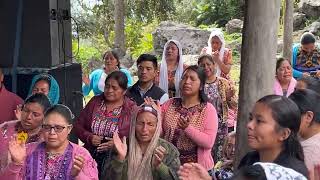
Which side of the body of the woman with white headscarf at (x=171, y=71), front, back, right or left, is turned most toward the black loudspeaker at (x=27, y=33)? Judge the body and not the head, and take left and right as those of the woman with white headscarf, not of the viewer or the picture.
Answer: right

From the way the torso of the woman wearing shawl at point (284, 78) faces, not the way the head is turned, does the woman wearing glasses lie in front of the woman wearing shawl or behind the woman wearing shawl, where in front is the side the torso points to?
in front

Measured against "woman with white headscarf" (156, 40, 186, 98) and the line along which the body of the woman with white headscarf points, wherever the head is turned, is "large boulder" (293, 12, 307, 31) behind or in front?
behind

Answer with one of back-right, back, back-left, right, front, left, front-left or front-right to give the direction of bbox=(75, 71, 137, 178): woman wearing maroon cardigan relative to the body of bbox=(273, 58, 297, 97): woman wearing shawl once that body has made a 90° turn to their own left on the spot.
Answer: back-right

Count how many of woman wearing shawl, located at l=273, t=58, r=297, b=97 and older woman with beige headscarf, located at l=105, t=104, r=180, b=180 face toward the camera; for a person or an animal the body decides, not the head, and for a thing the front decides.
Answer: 2

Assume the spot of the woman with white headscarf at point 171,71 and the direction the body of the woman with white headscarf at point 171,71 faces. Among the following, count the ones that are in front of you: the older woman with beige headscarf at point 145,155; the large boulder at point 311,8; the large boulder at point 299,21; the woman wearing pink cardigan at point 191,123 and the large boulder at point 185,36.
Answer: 2

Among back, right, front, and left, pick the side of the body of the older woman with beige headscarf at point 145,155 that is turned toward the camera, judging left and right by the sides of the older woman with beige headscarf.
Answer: front

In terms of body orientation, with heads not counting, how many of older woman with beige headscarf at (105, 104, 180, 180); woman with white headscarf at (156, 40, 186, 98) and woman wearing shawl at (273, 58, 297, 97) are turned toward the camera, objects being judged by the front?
3

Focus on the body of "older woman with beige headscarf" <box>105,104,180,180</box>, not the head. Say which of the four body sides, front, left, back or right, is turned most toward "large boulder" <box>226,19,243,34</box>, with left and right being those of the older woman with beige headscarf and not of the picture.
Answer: back

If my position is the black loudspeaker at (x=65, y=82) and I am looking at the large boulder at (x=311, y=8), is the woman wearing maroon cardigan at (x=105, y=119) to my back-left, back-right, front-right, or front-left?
back-right

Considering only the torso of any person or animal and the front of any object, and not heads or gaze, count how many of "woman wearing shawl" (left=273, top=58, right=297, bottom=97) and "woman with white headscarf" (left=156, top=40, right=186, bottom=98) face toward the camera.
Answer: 2

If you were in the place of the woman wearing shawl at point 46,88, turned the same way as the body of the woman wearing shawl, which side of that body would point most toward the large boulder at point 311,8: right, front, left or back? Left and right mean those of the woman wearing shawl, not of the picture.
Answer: back

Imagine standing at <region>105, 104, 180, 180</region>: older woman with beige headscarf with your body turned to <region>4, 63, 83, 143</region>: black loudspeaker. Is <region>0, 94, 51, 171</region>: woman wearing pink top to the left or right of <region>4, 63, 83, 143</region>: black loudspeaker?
left
